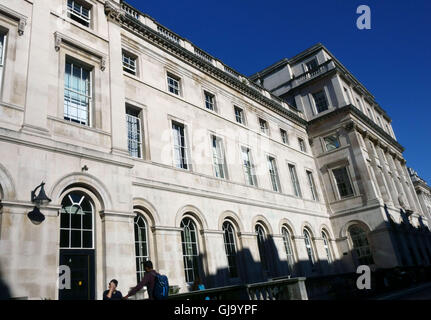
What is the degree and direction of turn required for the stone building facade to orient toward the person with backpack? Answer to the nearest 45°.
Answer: approximately 45° to its right
